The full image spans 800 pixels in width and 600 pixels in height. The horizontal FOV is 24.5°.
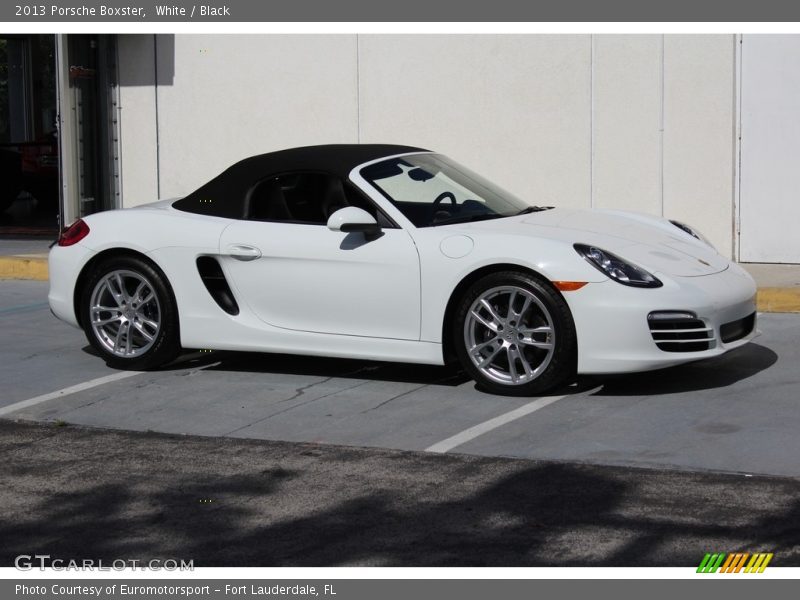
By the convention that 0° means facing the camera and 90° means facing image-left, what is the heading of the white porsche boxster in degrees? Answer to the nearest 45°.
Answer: approximately 315°

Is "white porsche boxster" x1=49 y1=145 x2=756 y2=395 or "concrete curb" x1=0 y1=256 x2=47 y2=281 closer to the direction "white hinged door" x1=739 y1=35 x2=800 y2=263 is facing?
the white porsche boxster

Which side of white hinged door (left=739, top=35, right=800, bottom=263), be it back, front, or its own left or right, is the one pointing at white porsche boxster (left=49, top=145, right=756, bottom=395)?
front

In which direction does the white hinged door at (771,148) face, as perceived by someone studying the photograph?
facing the viewer

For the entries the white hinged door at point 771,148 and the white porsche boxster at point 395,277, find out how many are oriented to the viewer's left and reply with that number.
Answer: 0

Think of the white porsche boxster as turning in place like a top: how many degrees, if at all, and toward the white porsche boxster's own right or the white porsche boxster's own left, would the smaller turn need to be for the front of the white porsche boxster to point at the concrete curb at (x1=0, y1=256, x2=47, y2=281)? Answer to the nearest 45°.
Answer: approximately 180°

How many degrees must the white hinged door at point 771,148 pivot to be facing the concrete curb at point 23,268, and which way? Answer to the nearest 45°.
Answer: approximately 90° to its right

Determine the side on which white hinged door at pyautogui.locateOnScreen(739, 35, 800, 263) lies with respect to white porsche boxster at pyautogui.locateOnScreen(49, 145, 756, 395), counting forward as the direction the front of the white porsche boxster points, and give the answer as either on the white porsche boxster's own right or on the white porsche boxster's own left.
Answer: on the white porsche boxster's own left
